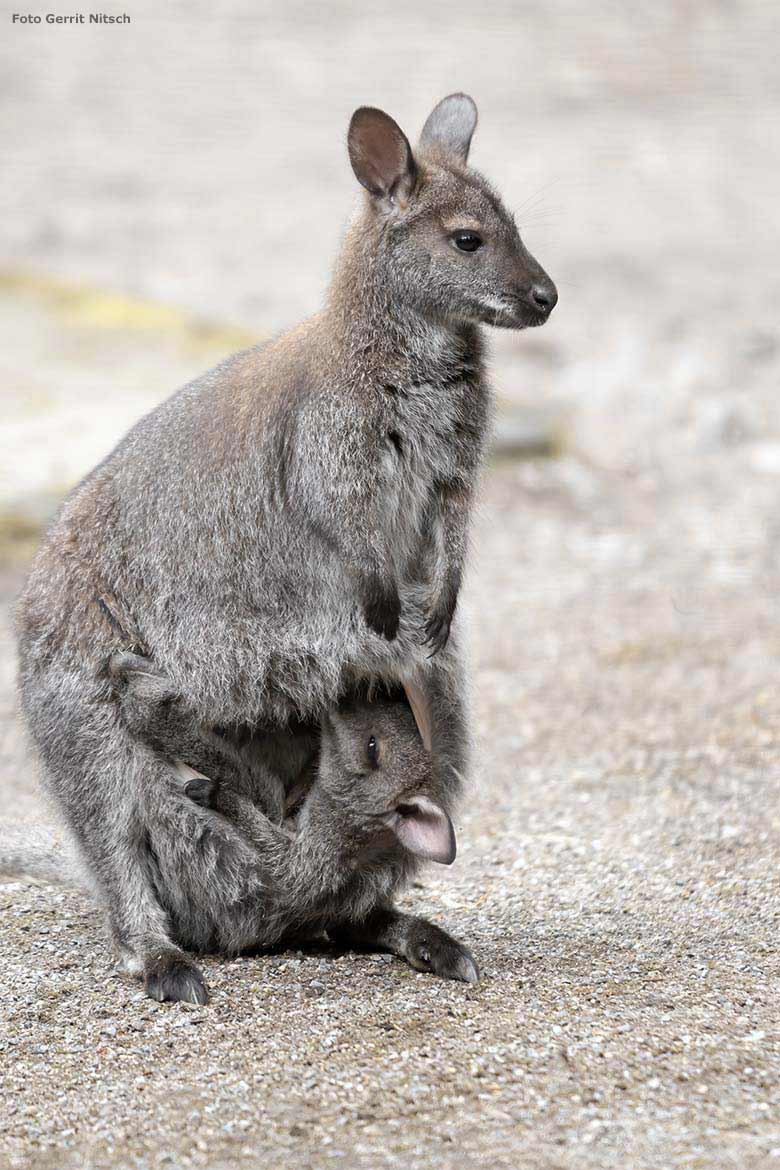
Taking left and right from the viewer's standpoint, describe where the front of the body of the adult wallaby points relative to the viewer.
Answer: facing the viewer and to the right of the viewer
